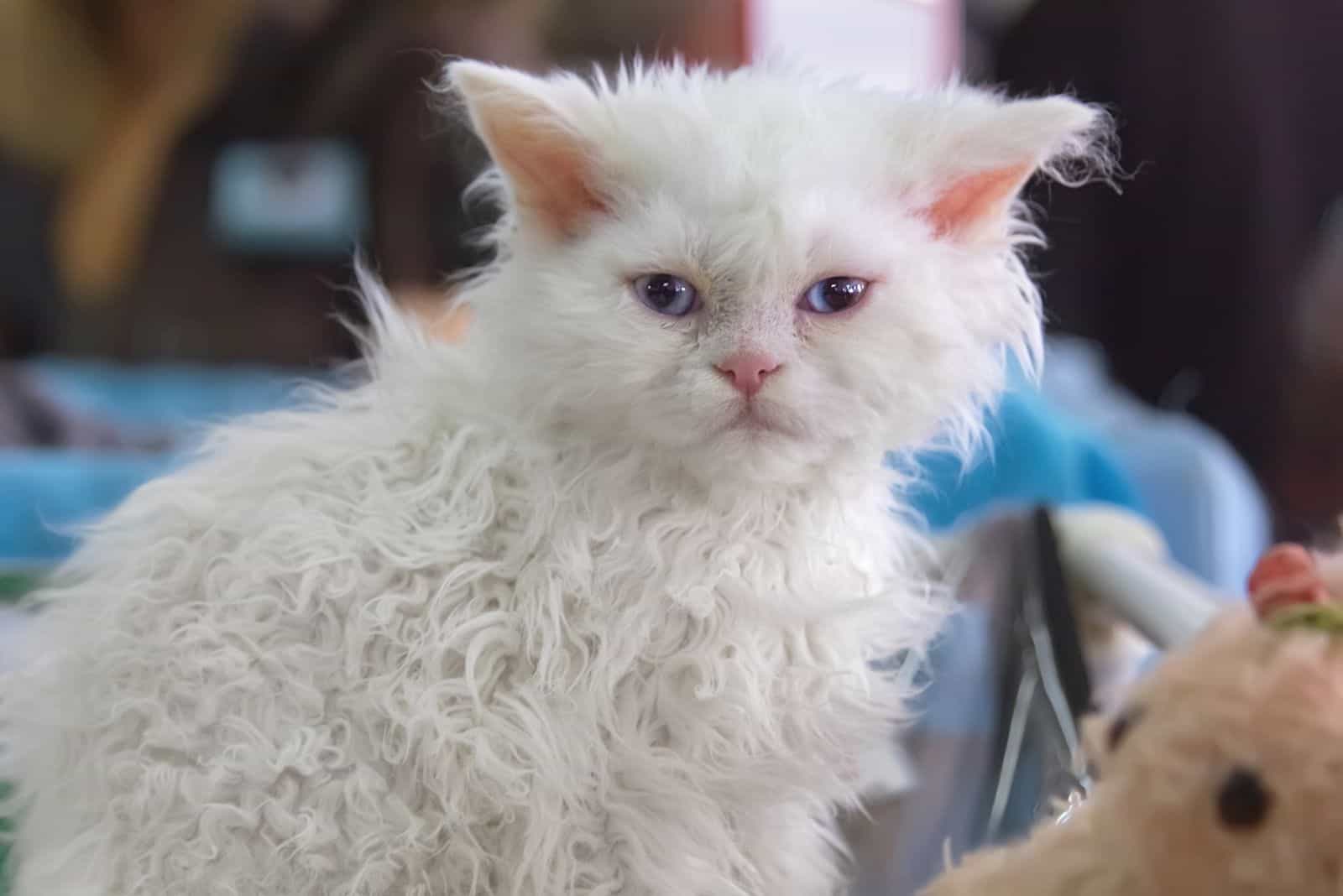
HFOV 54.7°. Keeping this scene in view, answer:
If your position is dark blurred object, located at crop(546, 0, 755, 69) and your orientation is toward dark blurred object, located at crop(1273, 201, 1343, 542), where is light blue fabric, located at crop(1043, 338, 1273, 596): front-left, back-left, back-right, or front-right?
front-right

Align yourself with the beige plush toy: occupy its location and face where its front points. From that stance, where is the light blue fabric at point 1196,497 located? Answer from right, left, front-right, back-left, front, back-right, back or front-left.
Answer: back-right

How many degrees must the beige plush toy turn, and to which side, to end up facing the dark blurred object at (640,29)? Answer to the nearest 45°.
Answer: approximately 90° to its right

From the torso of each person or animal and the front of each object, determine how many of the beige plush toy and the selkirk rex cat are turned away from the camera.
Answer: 0

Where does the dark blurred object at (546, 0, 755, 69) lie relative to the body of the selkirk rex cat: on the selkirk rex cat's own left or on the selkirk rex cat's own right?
on the selkirk rex cat's own left

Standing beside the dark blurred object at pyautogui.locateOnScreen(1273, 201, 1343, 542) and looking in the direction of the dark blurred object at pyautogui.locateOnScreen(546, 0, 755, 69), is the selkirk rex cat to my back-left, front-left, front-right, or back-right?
front-left

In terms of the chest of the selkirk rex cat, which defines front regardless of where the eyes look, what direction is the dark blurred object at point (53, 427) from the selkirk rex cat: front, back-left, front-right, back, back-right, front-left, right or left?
back

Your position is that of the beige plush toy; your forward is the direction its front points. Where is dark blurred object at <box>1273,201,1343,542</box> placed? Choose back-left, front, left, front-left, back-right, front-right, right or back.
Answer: back-right

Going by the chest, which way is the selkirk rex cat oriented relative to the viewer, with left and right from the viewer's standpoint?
facing the viewer and to the right of the viewer

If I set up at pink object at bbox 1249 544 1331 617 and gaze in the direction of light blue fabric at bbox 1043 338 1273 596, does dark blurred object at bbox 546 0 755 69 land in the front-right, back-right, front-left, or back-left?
front-left

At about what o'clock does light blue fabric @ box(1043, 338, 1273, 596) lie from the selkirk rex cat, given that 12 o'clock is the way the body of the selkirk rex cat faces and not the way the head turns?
The light blue fabric is roughly at 9 o'clock from the selkirk rex cat.
